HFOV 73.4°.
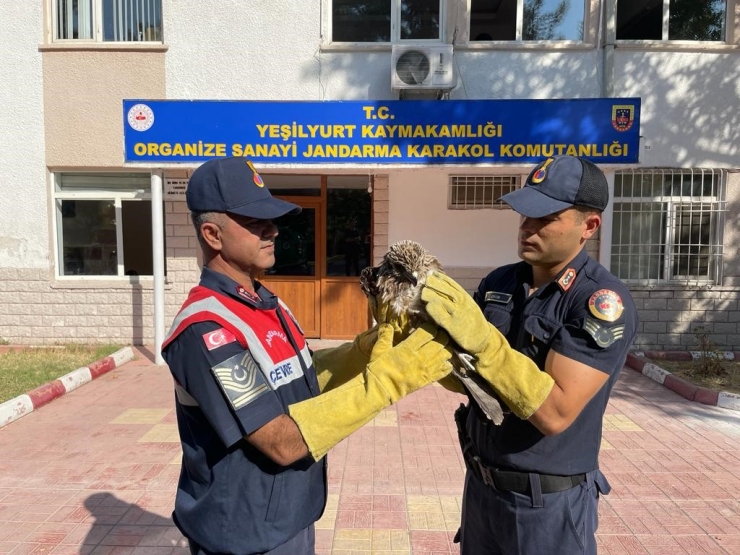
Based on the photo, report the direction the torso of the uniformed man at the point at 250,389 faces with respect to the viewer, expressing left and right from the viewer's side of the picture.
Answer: facing to the right of the viewer

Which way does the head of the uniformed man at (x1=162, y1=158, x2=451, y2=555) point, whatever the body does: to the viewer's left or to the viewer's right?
to the viewer's right

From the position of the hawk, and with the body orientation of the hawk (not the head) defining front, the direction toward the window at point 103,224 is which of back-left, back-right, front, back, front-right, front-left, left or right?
right

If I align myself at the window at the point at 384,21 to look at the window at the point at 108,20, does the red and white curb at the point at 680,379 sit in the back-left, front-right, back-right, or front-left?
back-left

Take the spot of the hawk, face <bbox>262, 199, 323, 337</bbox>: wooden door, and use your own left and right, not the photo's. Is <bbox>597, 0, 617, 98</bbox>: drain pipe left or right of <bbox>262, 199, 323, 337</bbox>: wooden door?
right

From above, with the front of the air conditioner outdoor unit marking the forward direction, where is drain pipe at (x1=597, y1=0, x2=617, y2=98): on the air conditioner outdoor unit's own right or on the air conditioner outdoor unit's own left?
on the air conditioner outdoor unit's own left

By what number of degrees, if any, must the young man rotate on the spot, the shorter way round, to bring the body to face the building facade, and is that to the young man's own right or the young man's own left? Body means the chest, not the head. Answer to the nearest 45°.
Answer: approximately 90° to the young man's own right

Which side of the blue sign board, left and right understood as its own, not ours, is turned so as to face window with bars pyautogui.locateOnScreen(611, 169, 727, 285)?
left

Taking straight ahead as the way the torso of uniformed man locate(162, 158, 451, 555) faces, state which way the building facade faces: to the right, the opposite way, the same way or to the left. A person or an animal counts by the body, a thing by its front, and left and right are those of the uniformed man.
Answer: to the right

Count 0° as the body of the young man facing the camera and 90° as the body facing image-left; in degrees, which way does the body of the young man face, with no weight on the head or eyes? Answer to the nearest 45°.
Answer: approximately 45°

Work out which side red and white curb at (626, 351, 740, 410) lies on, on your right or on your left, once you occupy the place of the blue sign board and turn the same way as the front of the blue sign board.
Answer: on your left

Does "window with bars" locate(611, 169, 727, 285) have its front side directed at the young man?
yes
